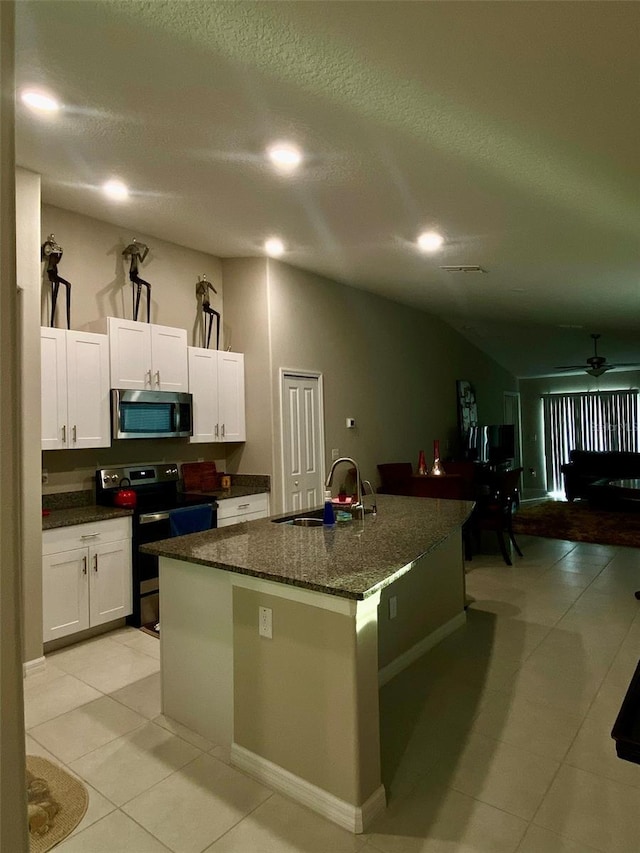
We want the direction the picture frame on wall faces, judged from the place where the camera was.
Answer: facing the viewer and to the right of the viewer

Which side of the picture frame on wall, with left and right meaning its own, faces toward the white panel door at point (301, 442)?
right

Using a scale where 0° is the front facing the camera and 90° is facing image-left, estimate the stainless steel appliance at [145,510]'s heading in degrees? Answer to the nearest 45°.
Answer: approximately 315°

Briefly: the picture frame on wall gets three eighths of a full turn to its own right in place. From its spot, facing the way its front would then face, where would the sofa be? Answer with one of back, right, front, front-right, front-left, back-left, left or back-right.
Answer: back-right

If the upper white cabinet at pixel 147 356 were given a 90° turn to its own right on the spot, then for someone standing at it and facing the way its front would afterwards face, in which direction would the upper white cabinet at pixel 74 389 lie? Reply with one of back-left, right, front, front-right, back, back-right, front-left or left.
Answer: front

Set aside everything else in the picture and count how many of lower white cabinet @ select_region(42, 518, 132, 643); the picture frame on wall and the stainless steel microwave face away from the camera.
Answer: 0

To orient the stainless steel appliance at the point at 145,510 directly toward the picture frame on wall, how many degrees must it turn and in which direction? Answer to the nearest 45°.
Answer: approximately 90° to its left

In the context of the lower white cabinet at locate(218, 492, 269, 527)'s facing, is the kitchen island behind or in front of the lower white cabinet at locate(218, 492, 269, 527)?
in front

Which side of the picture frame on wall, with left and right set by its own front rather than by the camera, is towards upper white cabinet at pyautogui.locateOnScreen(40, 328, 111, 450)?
right

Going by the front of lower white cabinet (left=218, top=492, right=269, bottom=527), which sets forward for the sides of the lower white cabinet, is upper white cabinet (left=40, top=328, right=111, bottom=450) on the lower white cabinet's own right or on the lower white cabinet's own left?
on the lower white cabinet's own right
